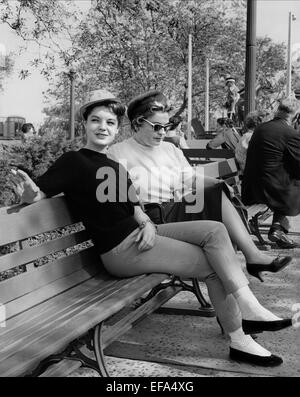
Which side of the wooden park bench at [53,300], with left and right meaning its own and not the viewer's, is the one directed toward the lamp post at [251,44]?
left

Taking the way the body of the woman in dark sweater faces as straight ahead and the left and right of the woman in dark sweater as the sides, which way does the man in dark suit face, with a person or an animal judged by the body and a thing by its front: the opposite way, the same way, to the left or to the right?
to the left

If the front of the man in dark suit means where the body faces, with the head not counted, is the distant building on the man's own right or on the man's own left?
on the man's own left

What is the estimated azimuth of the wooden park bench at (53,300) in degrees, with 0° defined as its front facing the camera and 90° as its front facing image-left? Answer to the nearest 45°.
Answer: approximately 315°

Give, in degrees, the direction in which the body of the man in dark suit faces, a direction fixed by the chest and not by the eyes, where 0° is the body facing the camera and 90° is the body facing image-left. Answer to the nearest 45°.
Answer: approximately 225°
